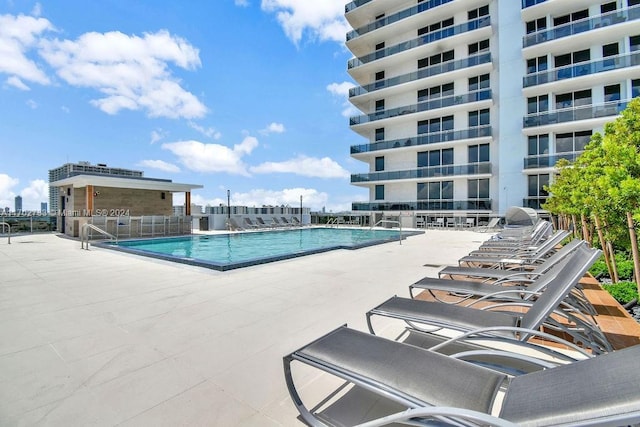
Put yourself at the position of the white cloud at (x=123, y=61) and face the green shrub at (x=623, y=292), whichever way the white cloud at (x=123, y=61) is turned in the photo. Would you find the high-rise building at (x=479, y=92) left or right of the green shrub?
left

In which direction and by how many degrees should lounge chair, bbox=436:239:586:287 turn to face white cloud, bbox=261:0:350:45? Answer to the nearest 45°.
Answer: approximately 45° to its right

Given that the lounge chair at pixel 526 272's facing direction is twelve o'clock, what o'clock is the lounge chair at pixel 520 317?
the lounge chair at pixel 520 317 is roughly at 9 o'clock from the lounge chair at pixel 526 272.

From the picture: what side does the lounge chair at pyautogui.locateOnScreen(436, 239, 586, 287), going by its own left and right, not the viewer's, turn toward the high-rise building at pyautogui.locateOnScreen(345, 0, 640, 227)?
right

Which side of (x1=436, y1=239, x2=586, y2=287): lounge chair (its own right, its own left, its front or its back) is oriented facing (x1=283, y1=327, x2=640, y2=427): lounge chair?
left

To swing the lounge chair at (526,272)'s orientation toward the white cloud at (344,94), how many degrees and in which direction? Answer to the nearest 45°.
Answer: approximately 45° to its right

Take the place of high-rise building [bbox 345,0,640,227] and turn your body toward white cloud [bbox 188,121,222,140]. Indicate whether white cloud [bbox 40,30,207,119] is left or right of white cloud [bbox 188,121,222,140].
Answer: left

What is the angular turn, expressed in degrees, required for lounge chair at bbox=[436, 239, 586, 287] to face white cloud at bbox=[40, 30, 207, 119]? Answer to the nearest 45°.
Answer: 0° — it already faces it

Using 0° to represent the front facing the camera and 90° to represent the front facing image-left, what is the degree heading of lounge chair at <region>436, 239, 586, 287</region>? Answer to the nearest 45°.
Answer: approximately 90°

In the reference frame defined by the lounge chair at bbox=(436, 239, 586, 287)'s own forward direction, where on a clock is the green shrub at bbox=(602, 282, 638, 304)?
The green shrub is roughly at 5 o'clock from the lounge chair.

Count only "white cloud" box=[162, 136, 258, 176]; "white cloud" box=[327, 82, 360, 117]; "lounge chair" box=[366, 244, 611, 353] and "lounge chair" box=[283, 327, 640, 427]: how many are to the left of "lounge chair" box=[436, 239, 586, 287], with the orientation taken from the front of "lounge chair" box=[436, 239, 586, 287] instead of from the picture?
2
